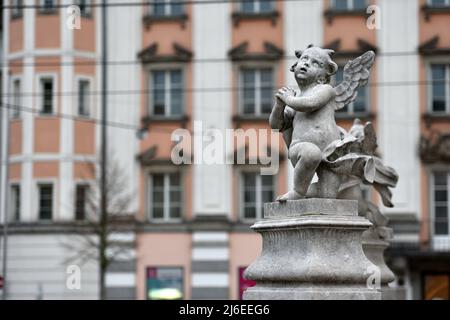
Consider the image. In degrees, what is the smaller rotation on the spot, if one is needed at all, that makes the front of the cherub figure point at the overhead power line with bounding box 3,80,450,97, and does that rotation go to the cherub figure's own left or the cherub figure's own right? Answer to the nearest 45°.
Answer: approximately 135° to the cherub figure's own right

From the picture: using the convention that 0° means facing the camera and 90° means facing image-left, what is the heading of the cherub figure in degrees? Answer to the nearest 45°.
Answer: approximately 45°
